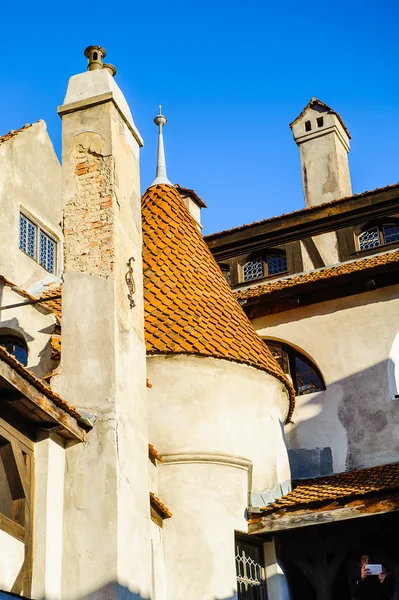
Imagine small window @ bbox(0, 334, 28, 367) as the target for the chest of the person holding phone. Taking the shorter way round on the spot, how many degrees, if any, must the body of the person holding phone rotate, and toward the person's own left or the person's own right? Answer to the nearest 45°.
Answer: approximately 90° to the person's own right

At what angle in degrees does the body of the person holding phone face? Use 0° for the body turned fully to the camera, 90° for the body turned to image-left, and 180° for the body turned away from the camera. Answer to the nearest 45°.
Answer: approximately 0°

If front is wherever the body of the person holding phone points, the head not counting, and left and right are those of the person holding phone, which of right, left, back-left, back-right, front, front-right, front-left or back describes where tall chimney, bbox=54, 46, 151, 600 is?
front-right
